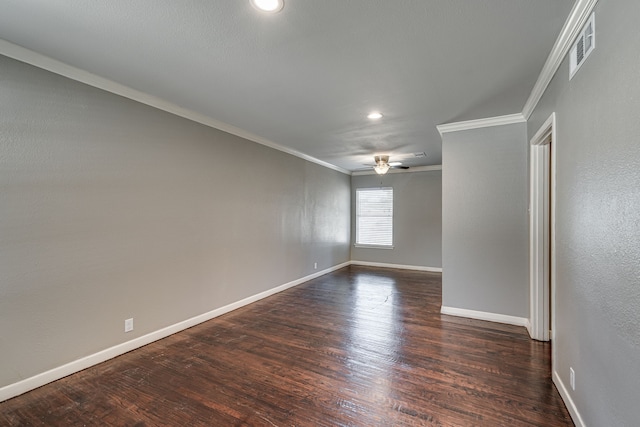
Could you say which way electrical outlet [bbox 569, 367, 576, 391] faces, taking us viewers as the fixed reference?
facing to the left of the viewer

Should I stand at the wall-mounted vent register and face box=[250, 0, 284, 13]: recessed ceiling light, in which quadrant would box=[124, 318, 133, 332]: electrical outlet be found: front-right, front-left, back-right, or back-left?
front-right

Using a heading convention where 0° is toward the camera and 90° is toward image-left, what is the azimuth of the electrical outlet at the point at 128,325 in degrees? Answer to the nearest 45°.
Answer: approximately 315°
